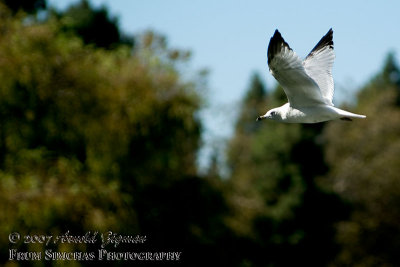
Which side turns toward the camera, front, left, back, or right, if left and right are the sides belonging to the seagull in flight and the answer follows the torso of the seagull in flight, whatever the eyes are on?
left
